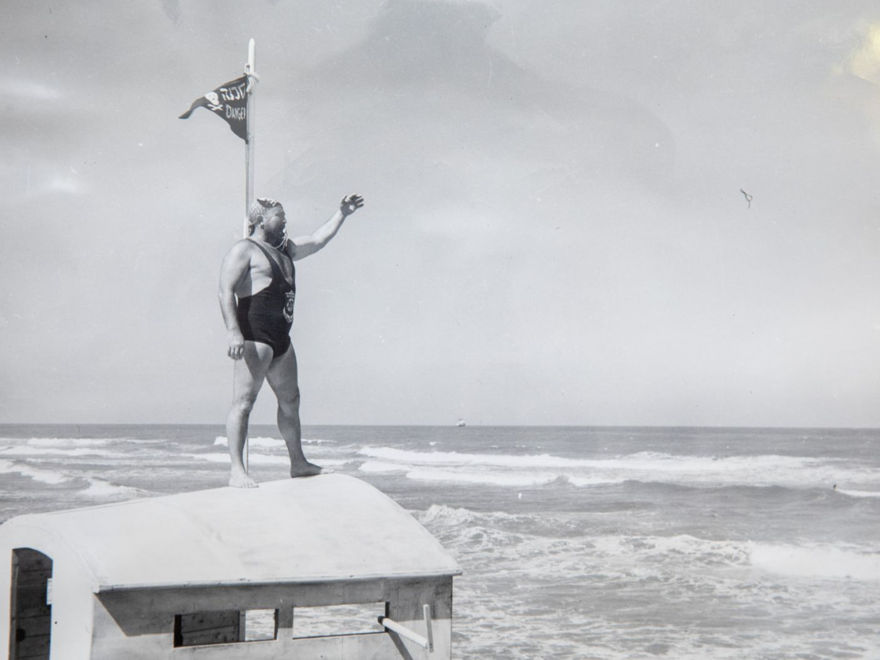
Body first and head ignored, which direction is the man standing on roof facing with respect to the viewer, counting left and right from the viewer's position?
facing the viewer and to the right of the viewer
